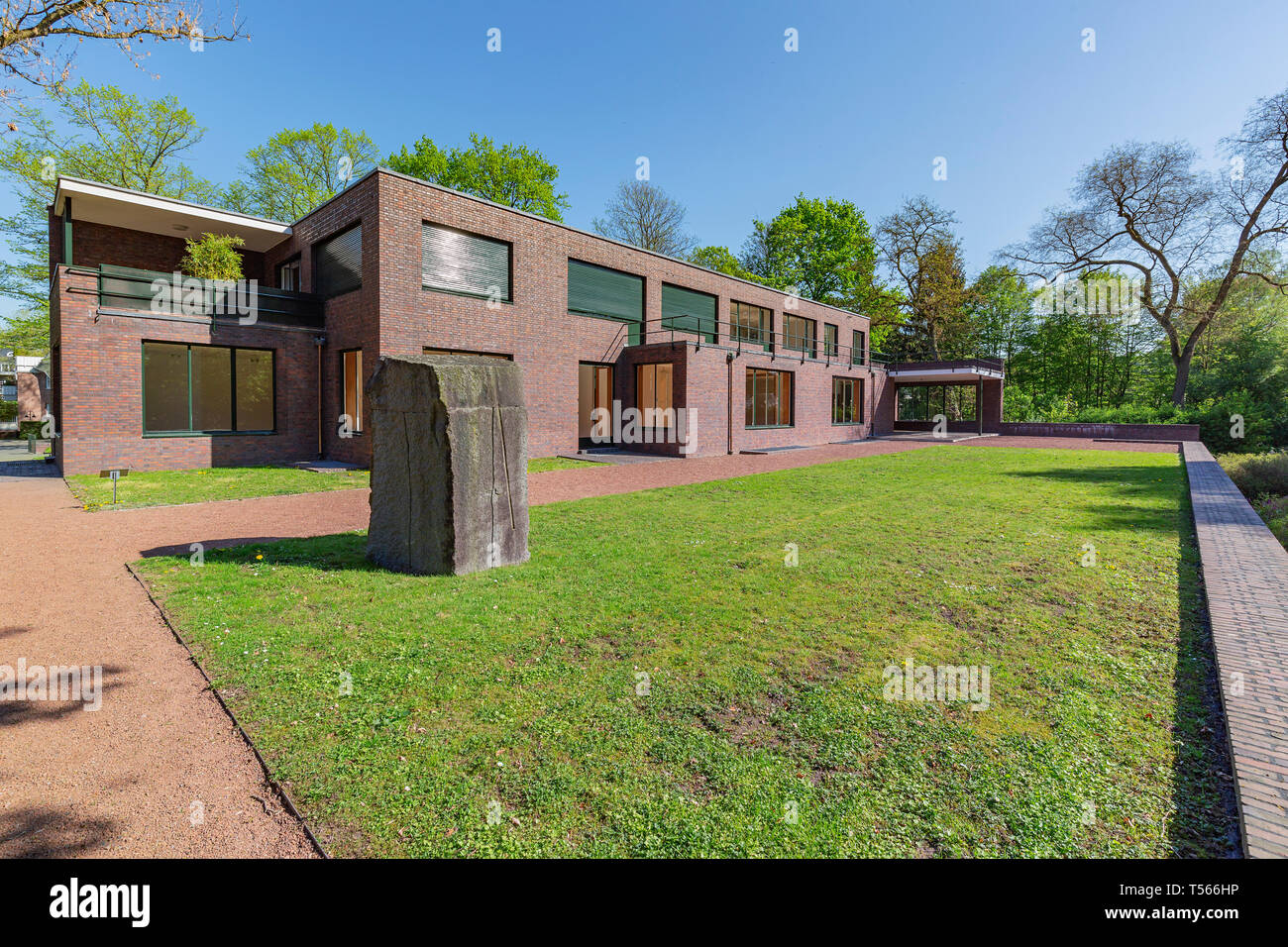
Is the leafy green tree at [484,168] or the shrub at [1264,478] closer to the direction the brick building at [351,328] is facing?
the shrub

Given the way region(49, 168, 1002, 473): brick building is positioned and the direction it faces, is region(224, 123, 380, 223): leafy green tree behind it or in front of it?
behind

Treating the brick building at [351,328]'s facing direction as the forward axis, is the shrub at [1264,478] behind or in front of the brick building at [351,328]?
in front

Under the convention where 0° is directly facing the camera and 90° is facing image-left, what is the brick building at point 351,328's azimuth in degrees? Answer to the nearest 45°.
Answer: approximately 315°

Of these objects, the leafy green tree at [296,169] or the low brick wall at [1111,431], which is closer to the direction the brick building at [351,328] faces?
the low brick wall

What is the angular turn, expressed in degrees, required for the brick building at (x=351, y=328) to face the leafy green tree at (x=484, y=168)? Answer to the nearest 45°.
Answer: approximately 135° to its left

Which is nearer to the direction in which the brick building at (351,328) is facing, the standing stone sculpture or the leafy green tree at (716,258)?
the standing stone sculpture

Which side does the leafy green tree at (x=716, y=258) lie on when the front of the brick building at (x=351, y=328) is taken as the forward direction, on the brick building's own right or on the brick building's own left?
on the brick building's own left
